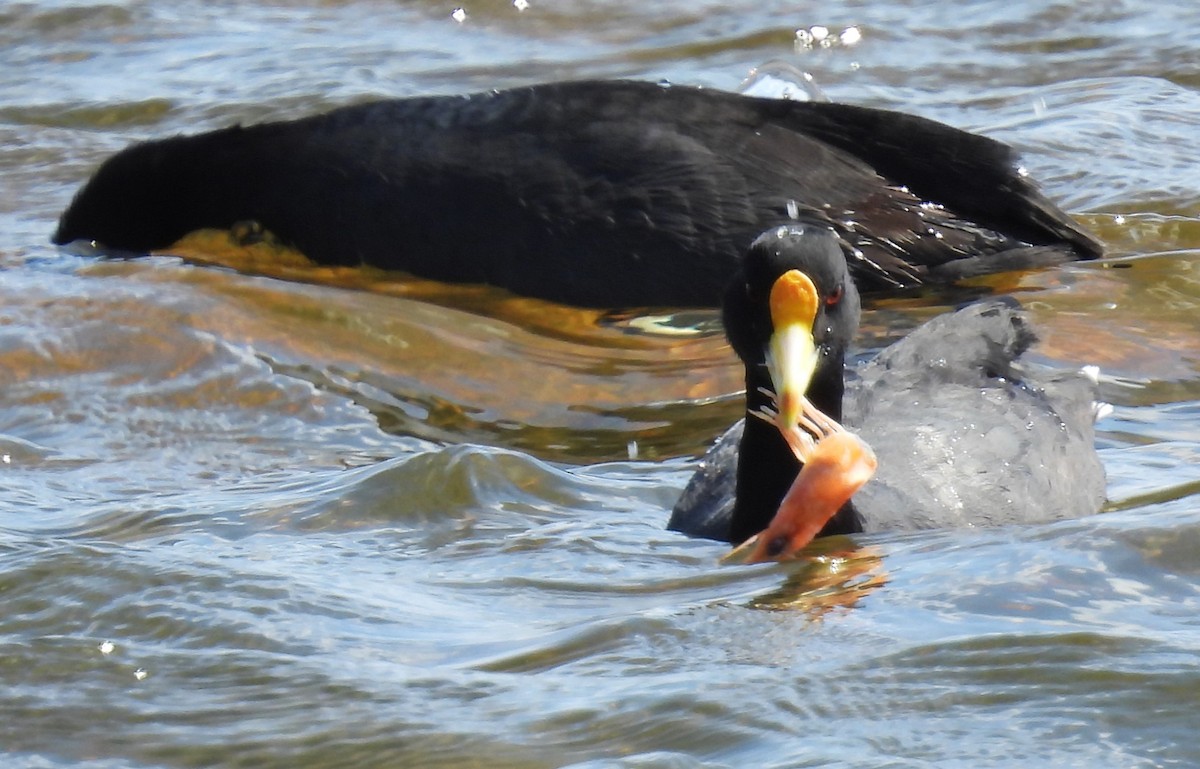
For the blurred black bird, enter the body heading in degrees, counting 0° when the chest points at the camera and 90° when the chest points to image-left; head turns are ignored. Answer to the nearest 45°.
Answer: approximately 90°

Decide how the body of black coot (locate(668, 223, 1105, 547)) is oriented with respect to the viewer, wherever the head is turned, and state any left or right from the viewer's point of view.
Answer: facing the viewer and to the left of the viewer

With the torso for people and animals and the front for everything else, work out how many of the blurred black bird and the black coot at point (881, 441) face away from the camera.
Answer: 0

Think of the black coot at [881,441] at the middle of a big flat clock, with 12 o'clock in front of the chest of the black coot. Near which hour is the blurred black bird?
The blurred black bird is roughly at 4 o'clock from the black coot.

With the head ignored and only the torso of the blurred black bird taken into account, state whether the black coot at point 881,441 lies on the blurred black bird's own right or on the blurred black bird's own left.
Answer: on the blurred black bird's own left
